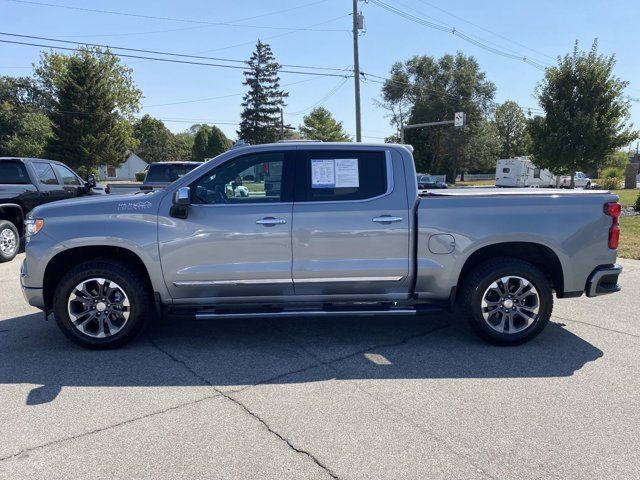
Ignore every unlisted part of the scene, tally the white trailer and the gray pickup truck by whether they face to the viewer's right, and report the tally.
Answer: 1

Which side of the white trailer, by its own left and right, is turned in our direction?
right

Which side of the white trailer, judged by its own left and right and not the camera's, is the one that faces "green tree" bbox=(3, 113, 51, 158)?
back

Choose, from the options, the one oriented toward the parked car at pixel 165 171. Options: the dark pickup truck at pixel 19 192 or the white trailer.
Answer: the dark pickup truck

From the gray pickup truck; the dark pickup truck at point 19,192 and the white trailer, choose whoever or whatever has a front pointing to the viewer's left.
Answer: the gray pickup truck

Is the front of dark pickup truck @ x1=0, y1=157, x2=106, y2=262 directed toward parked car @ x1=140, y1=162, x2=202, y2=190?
yes

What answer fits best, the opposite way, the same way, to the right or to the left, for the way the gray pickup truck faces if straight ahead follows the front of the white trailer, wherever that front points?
the opposite way

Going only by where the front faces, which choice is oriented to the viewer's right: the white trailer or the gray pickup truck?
the white trailer

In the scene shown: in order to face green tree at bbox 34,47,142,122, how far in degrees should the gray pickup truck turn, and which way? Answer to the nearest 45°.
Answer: approximately 45° to its right

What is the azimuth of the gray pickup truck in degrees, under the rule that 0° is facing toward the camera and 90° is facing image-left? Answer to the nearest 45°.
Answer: approximately 90°
